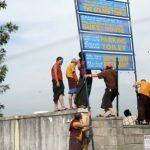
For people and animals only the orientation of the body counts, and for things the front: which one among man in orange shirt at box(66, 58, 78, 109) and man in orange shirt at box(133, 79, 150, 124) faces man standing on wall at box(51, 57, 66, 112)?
man in orange shirt at box(133, 79, 150, 124)

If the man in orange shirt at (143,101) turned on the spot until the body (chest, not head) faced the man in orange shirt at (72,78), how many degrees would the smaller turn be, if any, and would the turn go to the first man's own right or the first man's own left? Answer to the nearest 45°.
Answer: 0° — they already face them

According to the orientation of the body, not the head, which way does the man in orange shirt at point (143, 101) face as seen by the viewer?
to the viewer's left

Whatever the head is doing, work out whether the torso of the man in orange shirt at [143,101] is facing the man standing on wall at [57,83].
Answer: yes

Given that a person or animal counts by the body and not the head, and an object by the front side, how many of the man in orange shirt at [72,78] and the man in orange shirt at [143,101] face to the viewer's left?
1

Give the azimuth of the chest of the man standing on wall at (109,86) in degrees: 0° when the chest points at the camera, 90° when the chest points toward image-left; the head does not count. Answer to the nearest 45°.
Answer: approximately 135°

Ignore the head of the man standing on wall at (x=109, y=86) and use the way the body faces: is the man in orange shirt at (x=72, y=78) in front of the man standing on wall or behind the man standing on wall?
in front
